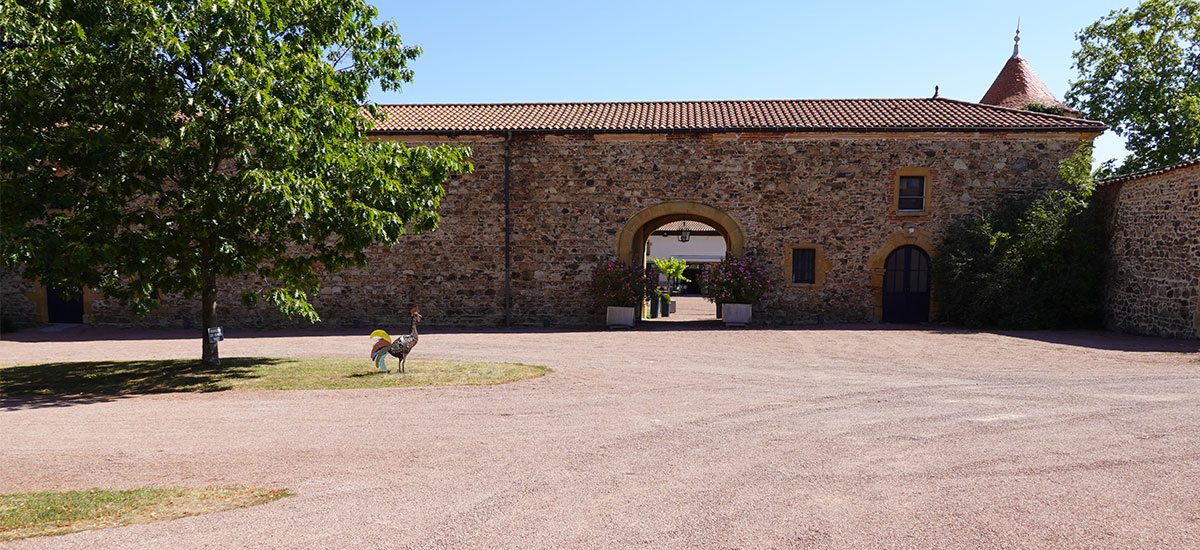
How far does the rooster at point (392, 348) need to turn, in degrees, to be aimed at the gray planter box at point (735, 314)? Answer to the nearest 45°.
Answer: approximately 45° to its left

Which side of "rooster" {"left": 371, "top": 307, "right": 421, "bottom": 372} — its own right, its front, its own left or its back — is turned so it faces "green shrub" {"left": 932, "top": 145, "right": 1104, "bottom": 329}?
front

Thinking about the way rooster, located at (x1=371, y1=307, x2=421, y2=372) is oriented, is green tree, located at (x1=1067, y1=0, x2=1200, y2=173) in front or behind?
in front

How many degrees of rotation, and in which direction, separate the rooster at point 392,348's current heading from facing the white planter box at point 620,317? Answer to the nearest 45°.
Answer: approximately 45° to its left

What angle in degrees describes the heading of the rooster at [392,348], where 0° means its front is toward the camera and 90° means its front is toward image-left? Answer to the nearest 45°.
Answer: approximately 270°

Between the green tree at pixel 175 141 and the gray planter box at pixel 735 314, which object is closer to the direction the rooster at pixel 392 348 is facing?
the gray planter box

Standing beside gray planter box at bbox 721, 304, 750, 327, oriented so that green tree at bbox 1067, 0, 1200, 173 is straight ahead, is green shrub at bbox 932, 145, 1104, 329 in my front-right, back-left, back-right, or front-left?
front-right

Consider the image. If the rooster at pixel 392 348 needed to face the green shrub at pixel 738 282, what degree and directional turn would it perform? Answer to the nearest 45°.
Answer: approximately 45° to its left

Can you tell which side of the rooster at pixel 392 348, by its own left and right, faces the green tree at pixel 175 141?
back

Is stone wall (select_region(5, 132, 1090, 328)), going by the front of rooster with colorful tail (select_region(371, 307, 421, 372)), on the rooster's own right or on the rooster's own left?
on the rooster's own left
